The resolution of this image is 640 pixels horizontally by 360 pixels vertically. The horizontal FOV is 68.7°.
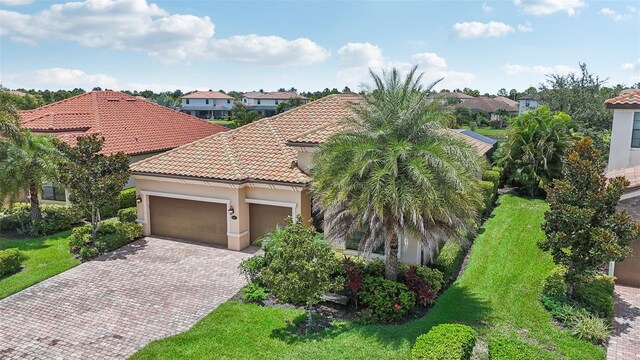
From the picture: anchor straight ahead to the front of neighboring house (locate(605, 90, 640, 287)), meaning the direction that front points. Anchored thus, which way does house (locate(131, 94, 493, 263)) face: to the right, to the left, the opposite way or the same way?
the same way

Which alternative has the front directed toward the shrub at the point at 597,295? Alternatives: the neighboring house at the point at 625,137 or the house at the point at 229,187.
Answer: the neighboring house

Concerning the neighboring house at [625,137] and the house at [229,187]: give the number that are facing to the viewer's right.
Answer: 0

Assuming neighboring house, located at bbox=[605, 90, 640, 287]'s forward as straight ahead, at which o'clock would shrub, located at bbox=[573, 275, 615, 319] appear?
The shrub is roughly at 12 o'clock from the neighboring house.

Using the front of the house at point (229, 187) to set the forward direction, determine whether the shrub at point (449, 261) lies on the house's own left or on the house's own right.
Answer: on the house's own left

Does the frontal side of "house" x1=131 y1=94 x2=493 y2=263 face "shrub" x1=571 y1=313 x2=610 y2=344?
no

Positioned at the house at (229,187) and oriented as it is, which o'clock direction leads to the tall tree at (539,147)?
The tall tree is roughly at 7 o'clock from the house.

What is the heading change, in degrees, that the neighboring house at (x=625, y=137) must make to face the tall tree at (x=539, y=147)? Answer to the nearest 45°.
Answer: approximately 135° to its right

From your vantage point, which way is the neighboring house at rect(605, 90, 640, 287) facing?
toward the camera

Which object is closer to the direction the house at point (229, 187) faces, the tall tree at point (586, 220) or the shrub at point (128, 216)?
the shrub

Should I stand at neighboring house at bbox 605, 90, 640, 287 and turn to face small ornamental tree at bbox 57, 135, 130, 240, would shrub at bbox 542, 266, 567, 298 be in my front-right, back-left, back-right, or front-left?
front-left

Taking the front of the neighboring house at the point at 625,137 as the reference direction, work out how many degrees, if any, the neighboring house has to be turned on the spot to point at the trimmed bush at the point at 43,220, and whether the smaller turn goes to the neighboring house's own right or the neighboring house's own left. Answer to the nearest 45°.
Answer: approximately 45° to the neighboring house's own right

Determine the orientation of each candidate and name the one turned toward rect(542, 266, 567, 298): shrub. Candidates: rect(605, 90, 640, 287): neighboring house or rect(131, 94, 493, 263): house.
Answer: the neighboring house

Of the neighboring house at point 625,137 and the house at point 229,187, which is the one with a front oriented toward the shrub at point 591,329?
the neighboring house

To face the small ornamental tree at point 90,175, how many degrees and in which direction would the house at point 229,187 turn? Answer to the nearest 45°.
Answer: approximately 45° to its right

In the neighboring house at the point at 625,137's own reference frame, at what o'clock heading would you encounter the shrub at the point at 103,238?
The shrub is roughly at 2 o'clock from the neighboring house.

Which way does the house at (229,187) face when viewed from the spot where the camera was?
facing the viewer and to the left of the viewer

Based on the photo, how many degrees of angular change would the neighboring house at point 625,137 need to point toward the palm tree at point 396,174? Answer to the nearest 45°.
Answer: approximately 45° to its right

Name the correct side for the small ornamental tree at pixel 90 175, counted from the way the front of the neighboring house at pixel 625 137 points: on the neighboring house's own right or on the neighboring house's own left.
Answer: on the neighboring house's own right

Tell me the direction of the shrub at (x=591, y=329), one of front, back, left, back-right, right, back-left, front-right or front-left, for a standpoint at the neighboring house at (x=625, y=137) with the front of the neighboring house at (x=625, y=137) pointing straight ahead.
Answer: front

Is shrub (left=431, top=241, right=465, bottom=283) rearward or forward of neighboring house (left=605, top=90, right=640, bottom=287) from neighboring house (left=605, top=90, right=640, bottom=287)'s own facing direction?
forward
